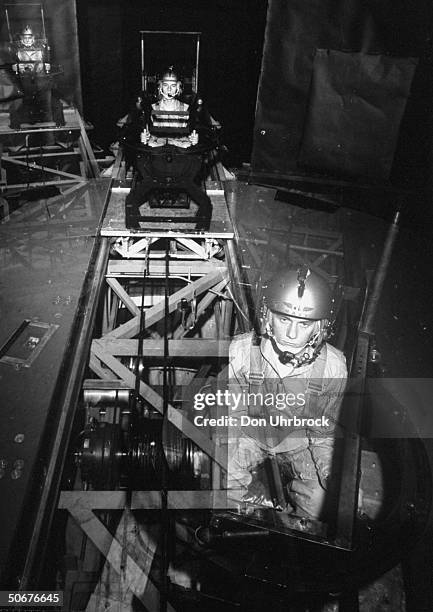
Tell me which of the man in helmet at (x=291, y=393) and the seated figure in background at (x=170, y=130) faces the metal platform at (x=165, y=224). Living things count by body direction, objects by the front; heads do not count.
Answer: the seated figure in background

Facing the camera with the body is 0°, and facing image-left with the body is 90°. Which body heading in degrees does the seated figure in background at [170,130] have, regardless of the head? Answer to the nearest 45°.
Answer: approximately 0°

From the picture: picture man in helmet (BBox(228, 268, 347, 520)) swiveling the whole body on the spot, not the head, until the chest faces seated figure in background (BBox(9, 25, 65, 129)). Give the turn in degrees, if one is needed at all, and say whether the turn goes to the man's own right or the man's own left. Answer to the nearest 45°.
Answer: approximately 135° to the man's own right

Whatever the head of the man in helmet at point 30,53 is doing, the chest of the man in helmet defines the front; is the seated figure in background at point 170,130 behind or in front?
in front

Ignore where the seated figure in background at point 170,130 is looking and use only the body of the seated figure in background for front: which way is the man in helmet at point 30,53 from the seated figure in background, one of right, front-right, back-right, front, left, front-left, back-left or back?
back-right

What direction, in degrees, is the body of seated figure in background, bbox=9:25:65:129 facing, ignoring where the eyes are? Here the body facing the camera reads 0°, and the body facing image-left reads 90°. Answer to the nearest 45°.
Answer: approximately 0°

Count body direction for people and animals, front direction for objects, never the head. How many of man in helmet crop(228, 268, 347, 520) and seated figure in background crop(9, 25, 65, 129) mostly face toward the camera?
2

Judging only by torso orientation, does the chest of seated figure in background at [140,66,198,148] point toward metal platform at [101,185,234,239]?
yes

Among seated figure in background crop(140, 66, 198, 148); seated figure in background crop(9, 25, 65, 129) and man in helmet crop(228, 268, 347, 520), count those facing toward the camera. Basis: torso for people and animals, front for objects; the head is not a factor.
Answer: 3
